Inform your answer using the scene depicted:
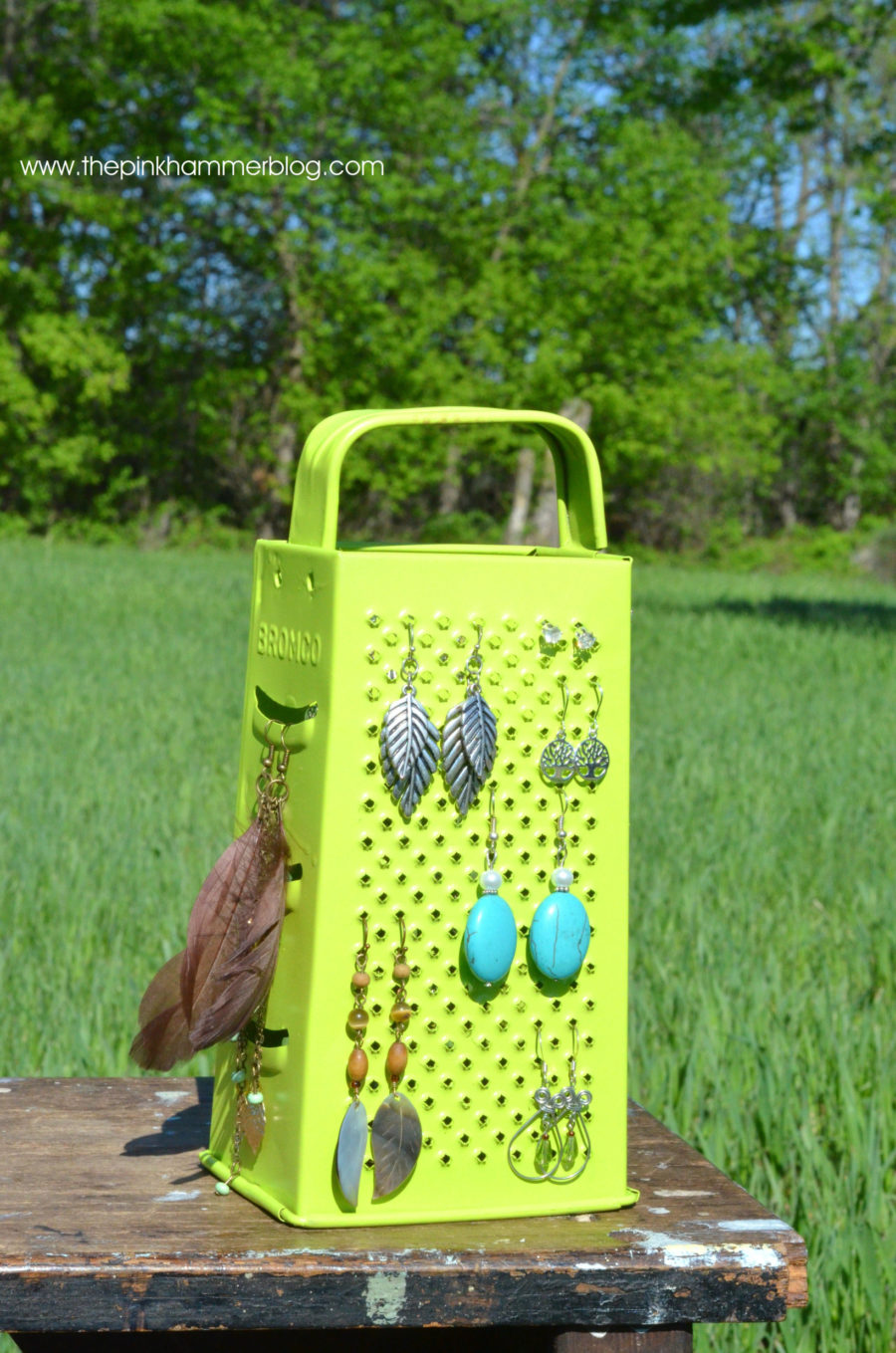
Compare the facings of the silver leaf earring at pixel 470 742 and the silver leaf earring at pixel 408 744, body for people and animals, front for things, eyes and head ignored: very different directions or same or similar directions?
same or similar directions

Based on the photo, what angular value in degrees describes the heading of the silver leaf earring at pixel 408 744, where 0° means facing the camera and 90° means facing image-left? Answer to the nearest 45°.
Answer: approximately 0°

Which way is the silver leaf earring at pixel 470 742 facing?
toward the camera

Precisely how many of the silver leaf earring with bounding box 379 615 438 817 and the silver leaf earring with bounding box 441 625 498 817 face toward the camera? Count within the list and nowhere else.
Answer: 2
